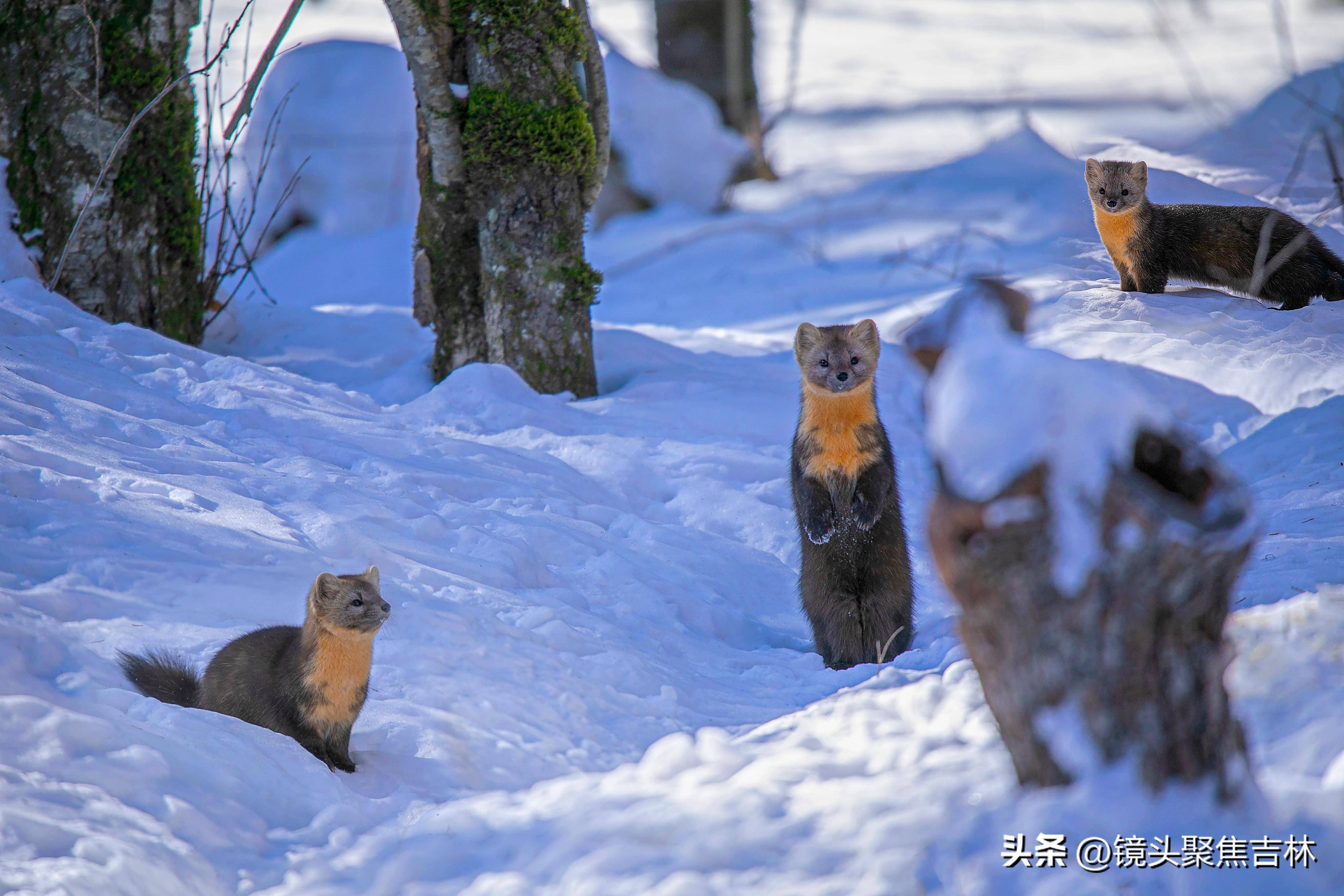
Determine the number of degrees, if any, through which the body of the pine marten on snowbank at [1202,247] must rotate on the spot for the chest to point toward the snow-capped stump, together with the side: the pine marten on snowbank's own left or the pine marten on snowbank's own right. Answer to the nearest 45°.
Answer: approximately 90° to the pine marten on snowbank's own left

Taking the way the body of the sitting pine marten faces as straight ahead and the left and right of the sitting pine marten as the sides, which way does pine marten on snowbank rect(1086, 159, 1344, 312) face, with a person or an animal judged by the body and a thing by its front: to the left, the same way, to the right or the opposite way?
the opposite way

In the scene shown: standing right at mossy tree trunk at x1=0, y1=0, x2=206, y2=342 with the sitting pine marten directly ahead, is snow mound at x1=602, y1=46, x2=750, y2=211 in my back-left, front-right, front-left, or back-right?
back-left

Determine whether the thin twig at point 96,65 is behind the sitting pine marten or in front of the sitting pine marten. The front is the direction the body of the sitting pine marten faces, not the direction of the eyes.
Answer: behind

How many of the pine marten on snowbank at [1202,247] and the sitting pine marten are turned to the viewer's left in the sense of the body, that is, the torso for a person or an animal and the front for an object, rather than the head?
1

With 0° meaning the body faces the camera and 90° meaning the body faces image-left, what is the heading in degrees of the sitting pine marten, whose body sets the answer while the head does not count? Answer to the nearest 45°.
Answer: approximately 315°

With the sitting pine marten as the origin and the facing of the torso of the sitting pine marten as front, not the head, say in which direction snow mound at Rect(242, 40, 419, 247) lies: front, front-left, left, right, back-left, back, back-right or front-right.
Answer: back-left

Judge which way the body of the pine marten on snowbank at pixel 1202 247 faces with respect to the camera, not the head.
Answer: to the viewer's left
